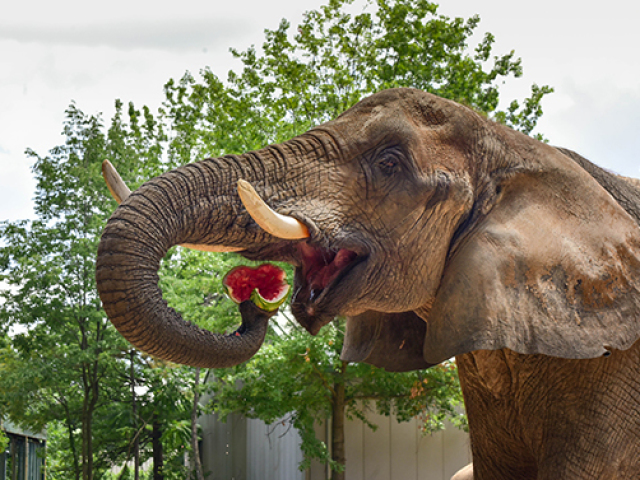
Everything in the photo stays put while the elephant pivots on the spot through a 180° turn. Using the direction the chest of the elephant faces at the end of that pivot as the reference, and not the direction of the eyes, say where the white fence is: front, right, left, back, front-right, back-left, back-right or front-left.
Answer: left

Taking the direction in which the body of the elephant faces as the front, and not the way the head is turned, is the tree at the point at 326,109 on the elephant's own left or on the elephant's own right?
on the elephant's own right

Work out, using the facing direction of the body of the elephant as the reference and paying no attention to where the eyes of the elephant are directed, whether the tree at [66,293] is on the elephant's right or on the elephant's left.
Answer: on the elephant's right

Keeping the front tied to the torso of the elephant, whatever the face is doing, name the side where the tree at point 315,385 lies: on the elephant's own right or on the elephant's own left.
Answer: on the elephant's own right

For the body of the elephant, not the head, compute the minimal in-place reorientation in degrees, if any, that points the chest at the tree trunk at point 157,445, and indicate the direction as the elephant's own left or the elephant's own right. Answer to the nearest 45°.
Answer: approximately 90° to the elephant's own right

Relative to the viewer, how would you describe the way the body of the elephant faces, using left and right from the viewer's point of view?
facing to the left of the viewer
